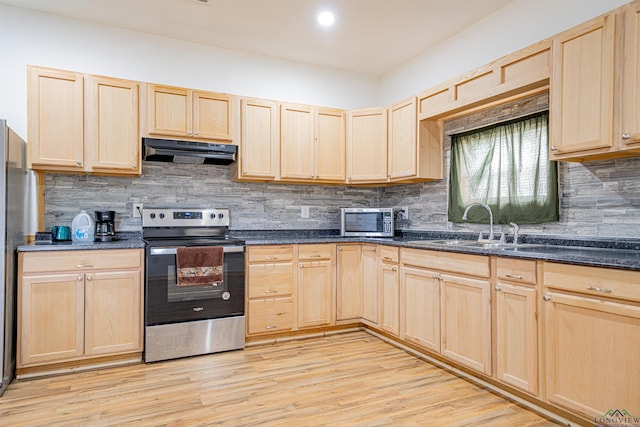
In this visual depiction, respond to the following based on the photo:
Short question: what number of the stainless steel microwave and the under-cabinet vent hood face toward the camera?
2

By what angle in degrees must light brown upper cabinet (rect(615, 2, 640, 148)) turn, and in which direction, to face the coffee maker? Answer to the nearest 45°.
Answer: approximately 45° to its right

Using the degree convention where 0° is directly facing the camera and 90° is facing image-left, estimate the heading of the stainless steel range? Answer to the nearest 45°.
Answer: approximately 0°

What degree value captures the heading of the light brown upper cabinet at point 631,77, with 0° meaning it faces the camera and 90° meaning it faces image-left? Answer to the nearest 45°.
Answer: approximately 45°
